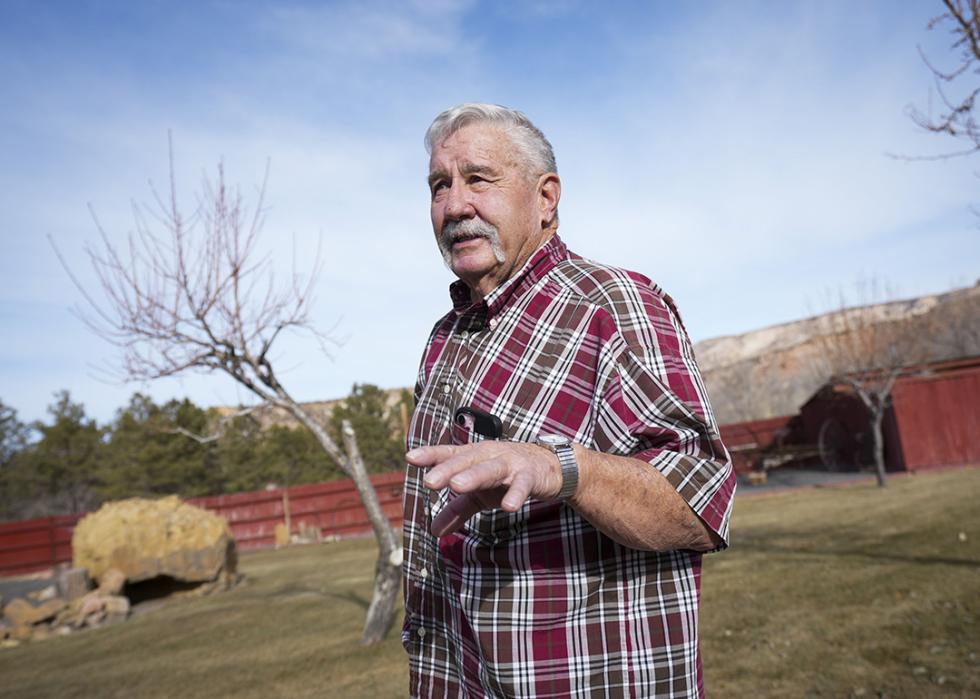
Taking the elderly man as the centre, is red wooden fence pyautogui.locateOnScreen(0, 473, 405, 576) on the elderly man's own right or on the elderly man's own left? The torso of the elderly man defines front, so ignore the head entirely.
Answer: on the elderly man's own right

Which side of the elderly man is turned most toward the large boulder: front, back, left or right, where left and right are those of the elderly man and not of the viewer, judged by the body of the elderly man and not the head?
right

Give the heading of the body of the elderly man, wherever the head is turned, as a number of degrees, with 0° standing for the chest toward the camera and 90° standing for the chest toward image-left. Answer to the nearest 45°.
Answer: approximately 45°

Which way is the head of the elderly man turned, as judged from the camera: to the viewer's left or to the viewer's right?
to the viewer's left
